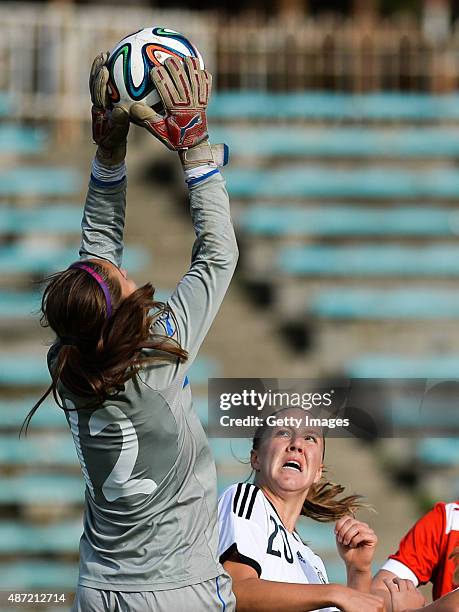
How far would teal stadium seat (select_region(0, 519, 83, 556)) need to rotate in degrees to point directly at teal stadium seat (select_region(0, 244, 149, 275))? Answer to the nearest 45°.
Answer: approximately 180°

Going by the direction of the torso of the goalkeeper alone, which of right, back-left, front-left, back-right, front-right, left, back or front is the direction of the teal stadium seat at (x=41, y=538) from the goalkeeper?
front-left

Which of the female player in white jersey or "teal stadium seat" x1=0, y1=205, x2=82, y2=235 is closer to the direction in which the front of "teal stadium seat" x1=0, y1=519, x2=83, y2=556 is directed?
the female player in white jersey

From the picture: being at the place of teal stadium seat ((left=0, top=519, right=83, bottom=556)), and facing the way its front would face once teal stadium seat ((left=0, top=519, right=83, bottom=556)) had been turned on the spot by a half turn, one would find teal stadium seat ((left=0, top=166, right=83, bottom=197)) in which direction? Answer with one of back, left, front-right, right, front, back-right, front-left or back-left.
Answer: front

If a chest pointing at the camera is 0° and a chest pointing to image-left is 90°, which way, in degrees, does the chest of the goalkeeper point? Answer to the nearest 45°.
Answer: approximately 225°

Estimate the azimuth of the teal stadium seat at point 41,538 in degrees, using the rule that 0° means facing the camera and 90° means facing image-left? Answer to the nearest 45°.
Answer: approximately 0°

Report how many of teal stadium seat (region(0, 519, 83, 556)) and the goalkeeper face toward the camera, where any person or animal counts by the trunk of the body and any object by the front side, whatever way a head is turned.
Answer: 1

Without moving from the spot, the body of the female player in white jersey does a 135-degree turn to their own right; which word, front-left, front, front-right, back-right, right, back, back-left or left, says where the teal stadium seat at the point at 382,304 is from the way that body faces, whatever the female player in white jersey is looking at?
right
